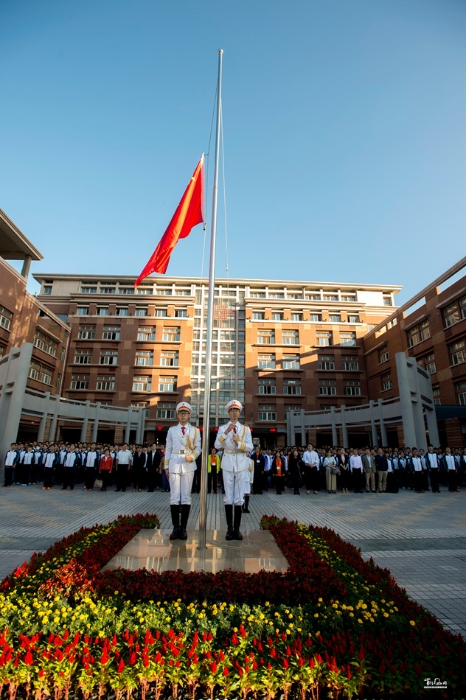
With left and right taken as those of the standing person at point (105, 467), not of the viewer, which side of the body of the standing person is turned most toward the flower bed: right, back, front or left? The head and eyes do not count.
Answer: front

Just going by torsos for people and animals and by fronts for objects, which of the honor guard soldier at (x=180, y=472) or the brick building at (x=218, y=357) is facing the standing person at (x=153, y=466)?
the brick building

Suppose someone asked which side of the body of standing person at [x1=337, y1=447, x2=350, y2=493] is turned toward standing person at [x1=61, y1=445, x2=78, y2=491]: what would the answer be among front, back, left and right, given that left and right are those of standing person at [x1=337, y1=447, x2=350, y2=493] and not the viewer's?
right

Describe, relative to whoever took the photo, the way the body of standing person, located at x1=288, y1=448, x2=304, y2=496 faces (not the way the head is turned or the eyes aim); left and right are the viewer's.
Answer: facing the viewer

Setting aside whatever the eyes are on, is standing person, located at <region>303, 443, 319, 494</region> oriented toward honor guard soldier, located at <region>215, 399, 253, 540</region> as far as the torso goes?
yes

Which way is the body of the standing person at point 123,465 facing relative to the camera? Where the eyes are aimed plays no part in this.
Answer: toward the camera

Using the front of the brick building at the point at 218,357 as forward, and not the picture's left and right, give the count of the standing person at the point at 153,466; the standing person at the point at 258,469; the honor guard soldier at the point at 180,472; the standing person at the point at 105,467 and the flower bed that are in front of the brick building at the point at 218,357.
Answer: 5

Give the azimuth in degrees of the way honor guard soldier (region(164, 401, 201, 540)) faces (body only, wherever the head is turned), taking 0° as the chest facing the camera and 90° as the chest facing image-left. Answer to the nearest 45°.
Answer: approximately 0°

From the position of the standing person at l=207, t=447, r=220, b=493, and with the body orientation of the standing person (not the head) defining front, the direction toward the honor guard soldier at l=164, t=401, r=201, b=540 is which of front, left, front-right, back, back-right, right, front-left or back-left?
front

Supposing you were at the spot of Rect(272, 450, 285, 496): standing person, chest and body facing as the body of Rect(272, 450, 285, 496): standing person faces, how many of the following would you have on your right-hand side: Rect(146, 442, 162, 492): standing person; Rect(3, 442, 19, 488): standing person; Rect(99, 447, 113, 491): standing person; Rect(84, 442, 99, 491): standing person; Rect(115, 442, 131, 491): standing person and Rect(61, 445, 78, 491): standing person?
6

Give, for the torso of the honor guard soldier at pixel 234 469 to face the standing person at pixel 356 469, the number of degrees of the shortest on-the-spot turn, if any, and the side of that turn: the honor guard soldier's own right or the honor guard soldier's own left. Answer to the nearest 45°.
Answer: approximately 135° to the honor guard soldier's own left

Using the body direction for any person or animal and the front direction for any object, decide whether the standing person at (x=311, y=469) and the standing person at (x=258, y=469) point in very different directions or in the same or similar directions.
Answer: same or similar directions

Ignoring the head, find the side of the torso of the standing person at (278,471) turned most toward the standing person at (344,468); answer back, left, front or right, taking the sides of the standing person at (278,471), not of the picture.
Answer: left

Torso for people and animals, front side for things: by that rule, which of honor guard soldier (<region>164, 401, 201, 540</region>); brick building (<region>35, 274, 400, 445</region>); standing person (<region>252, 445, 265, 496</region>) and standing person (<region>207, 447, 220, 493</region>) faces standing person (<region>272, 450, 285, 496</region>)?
the brick building
